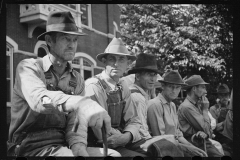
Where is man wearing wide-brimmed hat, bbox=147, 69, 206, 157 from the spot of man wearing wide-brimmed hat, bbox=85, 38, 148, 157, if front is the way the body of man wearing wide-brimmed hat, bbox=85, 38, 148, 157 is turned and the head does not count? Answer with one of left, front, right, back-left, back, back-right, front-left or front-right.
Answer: left

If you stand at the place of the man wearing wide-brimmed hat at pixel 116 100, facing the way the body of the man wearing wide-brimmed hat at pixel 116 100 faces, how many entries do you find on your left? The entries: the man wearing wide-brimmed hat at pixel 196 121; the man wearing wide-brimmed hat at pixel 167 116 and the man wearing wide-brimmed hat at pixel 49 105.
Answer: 2

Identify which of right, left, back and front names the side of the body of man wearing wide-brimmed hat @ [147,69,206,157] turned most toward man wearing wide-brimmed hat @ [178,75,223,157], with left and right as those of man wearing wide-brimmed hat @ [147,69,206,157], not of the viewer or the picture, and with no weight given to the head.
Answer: left

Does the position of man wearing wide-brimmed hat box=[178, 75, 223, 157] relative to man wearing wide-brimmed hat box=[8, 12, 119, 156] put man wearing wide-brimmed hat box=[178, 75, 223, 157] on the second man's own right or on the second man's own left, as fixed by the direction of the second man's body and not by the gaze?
on the second man's own left

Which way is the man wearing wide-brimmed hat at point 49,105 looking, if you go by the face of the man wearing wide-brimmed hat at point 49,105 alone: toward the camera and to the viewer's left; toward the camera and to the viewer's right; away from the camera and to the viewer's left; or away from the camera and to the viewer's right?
toward the camera and to the viewer's right

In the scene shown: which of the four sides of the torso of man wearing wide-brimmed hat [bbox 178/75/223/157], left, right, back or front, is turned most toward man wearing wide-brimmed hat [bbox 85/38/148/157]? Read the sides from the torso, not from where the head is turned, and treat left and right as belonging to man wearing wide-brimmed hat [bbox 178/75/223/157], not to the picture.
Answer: right

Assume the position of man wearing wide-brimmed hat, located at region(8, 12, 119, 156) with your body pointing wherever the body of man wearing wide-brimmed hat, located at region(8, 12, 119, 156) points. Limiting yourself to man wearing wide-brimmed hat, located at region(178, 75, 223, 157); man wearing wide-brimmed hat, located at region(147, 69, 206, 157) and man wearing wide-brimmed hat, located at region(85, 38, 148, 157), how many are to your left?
3

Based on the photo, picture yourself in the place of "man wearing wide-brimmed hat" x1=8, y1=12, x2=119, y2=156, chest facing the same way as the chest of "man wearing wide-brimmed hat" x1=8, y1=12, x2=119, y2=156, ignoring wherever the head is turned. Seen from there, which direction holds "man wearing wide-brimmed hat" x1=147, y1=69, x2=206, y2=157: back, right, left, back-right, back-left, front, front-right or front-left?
left

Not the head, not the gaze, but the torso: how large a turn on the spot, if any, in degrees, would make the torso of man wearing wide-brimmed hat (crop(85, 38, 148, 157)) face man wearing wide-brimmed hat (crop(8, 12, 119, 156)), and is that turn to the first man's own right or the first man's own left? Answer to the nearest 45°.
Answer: approximately 90° to the first man's own right
